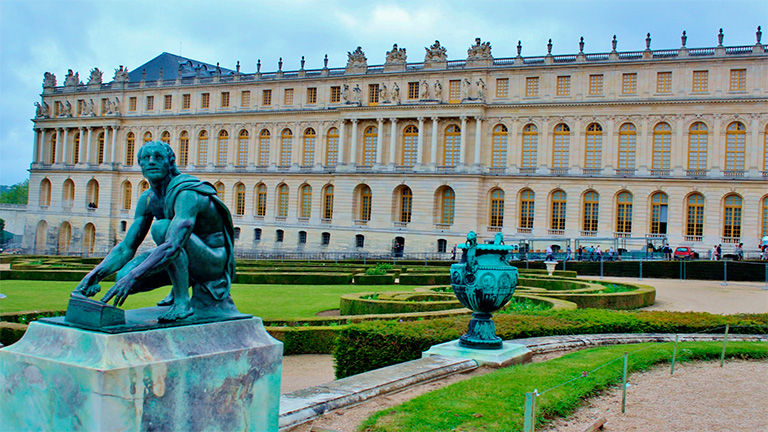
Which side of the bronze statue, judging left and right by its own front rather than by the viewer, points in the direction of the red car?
back

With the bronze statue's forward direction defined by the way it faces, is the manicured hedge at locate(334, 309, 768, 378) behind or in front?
behind
